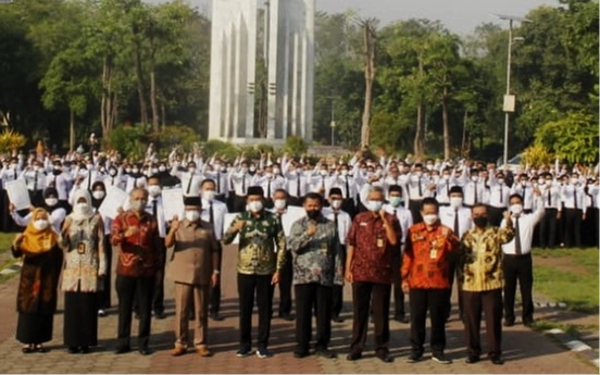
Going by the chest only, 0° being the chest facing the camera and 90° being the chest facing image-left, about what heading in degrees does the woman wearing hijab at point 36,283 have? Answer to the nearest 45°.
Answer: approximately 0°

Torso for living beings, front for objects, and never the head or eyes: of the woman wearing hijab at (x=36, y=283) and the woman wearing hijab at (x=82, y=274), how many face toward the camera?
2

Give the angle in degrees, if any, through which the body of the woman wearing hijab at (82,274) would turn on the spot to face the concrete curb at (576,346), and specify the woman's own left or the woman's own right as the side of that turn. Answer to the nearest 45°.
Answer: approximately 90° to the woman's own left

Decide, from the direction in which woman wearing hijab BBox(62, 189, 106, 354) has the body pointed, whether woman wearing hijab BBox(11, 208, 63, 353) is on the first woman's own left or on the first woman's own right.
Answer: on the first woman's own right

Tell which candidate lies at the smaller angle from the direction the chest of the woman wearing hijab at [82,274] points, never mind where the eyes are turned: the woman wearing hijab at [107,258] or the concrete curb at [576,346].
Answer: the concrete curb

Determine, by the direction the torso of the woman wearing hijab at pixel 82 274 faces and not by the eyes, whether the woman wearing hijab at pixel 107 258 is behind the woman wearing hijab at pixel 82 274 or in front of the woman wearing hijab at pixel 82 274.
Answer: behind

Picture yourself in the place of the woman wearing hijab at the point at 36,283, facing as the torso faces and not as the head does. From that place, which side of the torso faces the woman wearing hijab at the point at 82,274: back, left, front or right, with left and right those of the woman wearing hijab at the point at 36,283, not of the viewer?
left

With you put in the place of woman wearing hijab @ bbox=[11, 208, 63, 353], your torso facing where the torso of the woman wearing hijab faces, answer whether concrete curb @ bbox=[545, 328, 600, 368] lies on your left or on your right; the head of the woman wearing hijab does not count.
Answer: on your left

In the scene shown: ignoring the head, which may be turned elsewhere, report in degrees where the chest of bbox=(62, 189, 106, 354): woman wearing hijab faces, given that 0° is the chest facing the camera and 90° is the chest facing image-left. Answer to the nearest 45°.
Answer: approximately 0°
